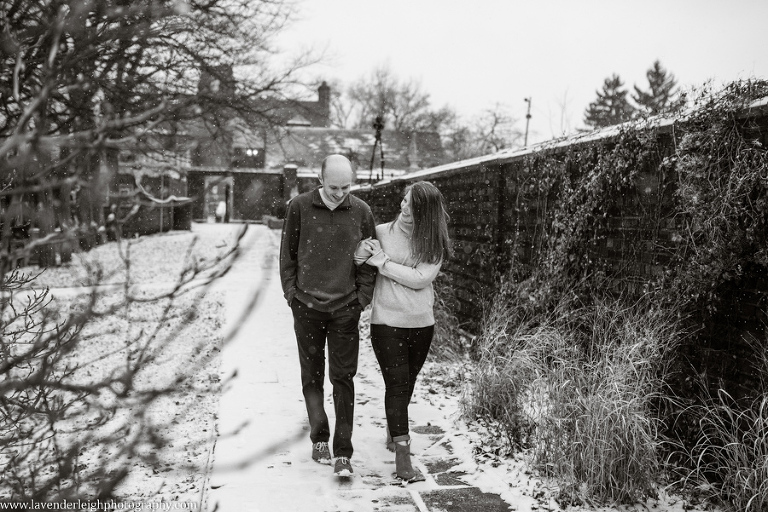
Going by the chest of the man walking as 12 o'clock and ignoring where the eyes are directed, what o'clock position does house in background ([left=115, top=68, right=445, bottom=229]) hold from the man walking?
The house in background is roughly at 5 o'clock from the man walking.

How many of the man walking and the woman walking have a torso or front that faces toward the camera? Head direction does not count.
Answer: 2

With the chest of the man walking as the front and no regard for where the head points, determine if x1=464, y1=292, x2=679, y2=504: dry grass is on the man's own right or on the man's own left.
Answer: on the man's own left

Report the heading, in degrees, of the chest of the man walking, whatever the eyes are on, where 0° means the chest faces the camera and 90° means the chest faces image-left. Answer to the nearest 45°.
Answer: approximately 0°

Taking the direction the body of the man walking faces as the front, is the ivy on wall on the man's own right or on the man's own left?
on the man's own left

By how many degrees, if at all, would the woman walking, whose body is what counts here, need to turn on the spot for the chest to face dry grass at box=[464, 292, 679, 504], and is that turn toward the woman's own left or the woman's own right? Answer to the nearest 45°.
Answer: approximately 45° to the woman's own left

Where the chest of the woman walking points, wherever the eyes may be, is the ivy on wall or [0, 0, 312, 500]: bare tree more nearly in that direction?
the bare tree

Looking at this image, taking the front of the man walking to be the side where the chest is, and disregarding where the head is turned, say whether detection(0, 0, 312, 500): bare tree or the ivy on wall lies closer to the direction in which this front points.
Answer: the bare tree

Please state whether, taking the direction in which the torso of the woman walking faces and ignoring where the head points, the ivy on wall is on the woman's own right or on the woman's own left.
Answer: on the woman's own left
